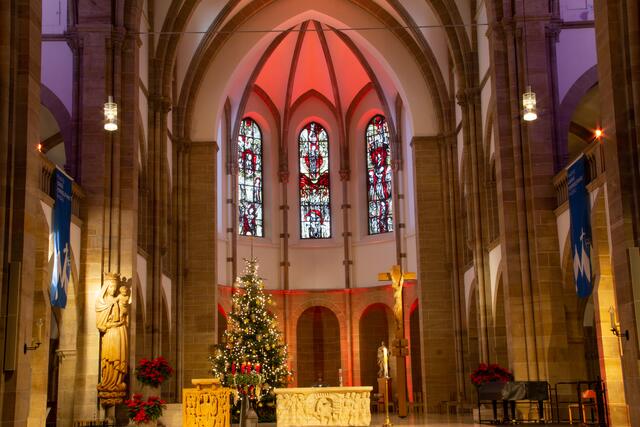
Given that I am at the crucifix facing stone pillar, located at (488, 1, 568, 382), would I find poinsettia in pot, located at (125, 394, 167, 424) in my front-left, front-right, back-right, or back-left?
front-right

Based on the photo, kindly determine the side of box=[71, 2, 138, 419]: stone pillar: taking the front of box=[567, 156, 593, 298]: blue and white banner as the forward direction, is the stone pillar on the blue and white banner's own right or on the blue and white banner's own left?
on the blue and white banner's own right

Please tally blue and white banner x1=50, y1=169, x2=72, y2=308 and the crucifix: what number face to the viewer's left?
0

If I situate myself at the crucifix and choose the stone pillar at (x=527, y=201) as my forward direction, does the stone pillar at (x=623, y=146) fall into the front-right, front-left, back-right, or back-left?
front-right

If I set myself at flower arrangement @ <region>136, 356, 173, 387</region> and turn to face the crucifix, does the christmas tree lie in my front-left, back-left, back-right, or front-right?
front-left

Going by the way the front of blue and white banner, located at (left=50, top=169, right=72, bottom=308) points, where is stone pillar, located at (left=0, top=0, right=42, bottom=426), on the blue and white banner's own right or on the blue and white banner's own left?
on the blue and white banner's own right

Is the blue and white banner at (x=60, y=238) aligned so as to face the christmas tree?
no

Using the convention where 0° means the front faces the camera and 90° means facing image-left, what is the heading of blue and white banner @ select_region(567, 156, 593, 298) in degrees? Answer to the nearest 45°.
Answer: approximately 45°

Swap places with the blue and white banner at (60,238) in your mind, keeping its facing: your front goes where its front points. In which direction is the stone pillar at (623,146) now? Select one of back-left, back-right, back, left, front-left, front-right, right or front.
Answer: front

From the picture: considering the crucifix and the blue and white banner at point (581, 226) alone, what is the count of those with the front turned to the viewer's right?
0

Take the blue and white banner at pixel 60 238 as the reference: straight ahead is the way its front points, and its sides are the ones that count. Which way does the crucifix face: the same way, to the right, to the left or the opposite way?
to the right

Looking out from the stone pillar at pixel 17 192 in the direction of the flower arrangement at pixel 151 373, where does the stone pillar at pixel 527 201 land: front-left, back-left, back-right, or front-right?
front-right

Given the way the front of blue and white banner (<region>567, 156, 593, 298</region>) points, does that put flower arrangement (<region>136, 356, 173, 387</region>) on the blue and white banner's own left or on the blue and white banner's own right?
on the blue and white banner's own right

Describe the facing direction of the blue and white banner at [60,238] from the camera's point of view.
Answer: facing the viewer and to the right of the viewer

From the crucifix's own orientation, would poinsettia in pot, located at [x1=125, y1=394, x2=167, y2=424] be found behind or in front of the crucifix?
in front

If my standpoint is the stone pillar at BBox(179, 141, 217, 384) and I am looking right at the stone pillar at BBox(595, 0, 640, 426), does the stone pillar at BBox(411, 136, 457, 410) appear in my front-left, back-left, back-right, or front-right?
front-left

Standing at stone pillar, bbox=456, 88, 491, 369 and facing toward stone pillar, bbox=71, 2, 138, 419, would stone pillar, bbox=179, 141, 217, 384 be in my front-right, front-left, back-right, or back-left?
front-right

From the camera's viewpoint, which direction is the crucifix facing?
toward the camera
